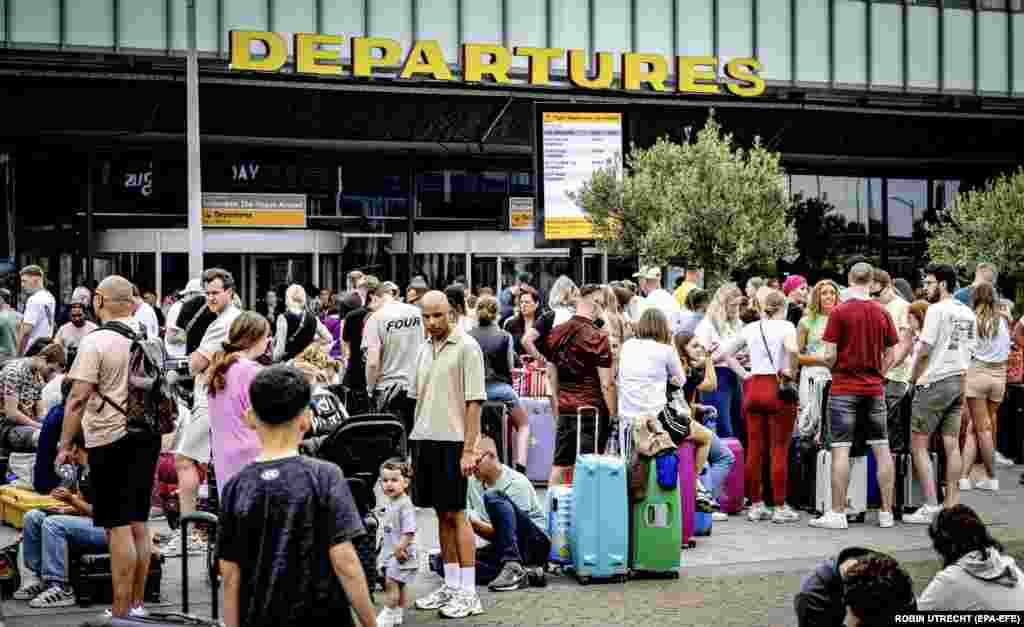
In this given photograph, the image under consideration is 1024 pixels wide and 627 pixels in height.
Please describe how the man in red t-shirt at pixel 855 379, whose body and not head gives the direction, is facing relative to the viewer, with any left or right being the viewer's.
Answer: facing away from the viewer

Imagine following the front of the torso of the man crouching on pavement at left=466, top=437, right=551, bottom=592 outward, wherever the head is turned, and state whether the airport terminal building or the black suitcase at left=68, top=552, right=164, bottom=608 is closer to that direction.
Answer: the black suitcase

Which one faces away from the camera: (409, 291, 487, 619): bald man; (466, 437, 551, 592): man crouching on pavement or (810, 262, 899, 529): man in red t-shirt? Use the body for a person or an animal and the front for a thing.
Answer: the man in red t-shirt

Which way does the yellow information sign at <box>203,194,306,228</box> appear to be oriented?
toward the camera

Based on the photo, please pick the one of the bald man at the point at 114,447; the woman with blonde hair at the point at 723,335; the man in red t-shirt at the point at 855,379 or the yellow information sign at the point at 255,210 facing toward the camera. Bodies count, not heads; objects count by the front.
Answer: the yellow information sign

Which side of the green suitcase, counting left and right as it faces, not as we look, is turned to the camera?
front

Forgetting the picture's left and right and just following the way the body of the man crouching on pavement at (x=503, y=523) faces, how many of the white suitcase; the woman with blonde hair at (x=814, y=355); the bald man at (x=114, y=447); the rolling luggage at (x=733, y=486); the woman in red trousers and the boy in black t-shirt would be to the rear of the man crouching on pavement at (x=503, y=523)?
4

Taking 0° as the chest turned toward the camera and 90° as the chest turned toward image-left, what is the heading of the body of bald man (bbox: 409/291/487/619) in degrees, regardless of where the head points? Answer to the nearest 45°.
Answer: approximately 45°

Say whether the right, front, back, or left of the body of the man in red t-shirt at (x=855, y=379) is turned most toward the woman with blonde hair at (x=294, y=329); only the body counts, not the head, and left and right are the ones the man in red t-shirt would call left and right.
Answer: left

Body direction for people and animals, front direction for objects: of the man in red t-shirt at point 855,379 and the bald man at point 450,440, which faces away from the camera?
the man in red t-shirt

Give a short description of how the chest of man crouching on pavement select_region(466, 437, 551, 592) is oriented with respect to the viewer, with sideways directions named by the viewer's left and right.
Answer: facing the viewer and to the left of the viewer

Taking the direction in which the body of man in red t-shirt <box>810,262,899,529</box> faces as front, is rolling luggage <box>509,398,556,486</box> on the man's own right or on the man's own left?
on the man's own left

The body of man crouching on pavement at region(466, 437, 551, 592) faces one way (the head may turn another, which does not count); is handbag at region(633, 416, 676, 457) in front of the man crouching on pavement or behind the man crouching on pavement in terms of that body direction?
behind
